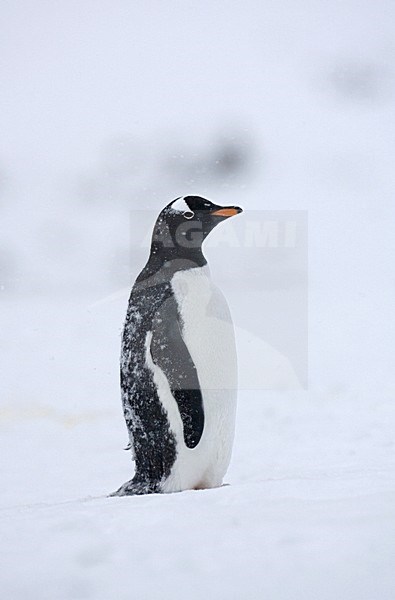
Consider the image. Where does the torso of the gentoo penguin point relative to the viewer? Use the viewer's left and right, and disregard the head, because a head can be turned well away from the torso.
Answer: facing to the right of the viewer
